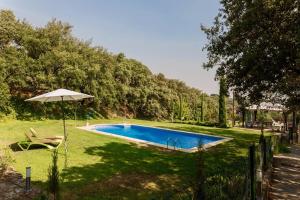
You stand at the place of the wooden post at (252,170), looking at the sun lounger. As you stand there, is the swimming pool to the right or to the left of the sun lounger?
right

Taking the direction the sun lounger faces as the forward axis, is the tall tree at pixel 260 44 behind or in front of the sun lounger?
in front

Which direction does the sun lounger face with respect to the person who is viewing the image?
facing to the right of the viewer

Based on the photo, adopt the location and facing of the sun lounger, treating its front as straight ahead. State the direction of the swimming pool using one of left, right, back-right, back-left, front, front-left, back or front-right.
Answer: front-left

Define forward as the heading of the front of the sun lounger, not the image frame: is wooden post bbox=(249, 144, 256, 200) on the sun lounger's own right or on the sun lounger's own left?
on the sun lounger's own right
